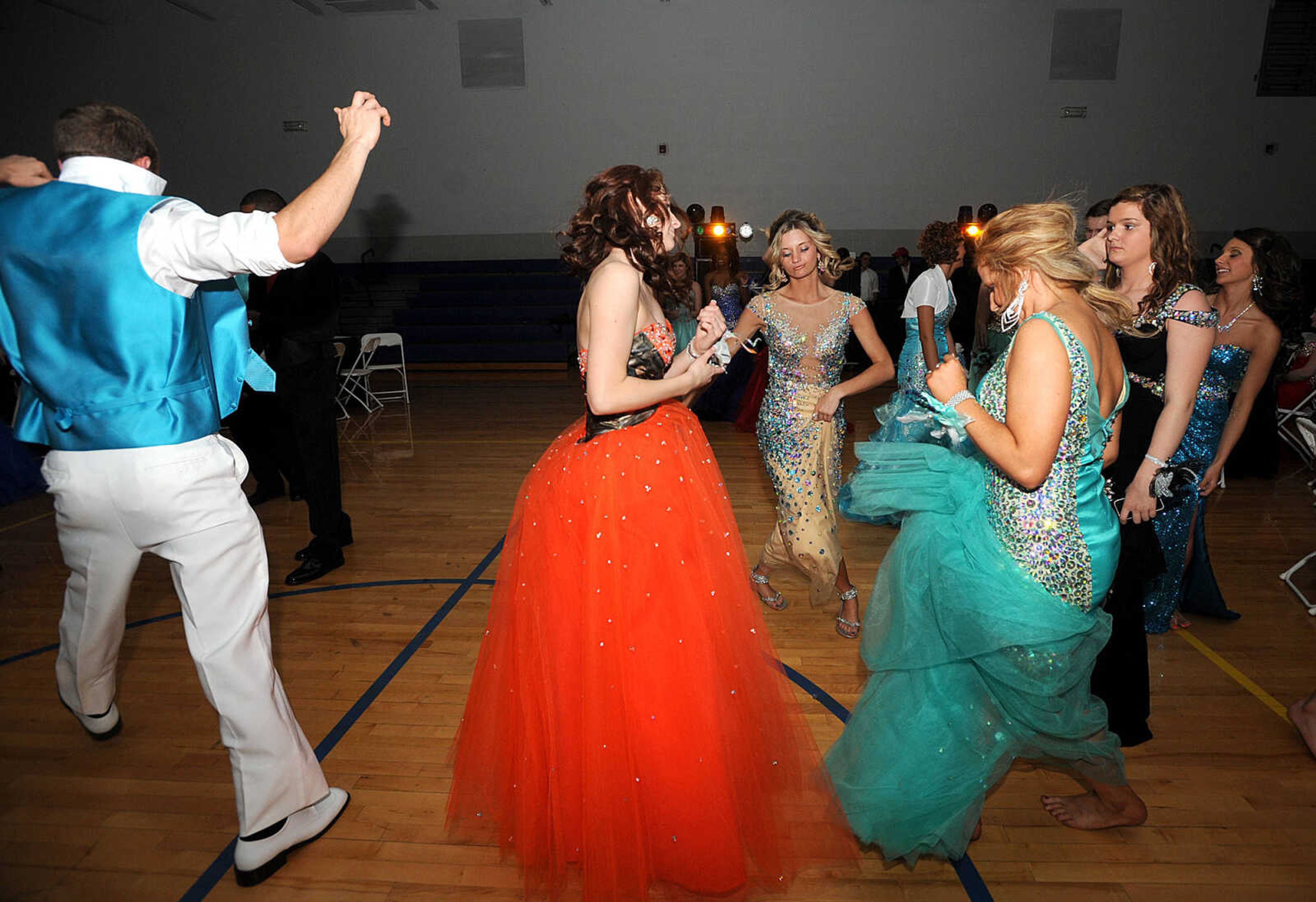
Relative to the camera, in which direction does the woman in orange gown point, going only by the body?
to the viewer's right

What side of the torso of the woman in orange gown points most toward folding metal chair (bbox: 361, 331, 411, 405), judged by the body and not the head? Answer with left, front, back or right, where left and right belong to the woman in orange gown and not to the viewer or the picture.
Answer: left

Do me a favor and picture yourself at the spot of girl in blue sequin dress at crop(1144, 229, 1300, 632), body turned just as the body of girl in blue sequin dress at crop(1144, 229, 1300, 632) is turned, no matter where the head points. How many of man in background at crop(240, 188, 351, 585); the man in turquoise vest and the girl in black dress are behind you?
0

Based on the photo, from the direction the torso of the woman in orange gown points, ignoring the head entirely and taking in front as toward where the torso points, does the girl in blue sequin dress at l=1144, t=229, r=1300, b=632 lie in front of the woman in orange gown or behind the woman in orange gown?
in front

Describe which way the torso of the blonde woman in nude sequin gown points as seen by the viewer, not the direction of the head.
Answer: toward the camera

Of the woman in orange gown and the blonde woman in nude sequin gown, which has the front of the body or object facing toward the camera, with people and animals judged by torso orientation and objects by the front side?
the blonde woman in nude sequin gown

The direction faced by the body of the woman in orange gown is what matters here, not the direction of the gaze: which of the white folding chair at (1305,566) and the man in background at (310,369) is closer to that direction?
the white folding chair

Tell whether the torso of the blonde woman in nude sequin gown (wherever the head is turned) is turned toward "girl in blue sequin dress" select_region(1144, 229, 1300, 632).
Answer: no

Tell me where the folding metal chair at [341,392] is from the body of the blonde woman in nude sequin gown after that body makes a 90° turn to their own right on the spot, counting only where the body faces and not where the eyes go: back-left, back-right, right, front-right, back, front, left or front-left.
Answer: front-right

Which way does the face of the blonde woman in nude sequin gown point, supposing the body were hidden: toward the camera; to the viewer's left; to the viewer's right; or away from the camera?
toward the camera

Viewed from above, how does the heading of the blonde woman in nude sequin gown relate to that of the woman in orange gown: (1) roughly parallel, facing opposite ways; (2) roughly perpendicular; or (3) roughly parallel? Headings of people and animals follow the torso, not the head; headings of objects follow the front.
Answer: roughly perpendicular

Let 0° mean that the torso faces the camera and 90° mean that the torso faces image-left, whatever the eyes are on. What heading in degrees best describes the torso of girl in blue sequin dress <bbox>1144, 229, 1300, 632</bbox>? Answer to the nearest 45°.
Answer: approximately 45°

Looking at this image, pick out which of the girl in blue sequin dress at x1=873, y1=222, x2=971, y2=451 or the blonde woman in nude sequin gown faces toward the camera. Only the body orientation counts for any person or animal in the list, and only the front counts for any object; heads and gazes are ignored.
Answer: the blonde woman in nude sequin gown

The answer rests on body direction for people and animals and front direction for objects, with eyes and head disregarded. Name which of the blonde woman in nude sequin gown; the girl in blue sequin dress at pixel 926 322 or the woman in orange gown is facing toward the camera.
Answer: the blonde woman in nude sequin gown
